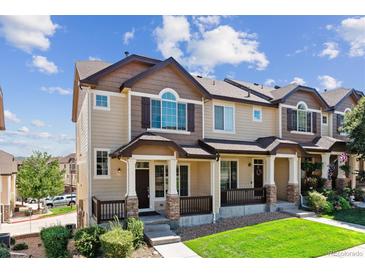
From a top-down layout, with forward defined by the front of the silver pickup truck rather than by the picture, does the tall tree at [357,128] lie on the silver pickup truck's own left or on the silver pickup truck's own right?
on the silver pickup truck's own left

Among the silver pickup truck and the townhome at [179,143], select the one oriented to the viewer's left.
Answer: the silver pickup truck

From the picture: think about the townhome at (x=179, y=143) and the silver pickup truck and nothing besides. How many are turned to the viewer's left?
1

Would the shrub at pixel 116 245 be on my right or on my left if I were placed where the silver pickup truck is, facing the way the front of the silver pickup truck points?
on my left

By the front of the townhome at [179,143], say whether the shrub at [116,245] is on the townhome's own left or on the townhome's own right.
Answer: on the townhome's own right

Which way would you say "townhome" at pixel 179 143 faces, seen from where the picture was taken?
facing the viewer and to the right of the viewer

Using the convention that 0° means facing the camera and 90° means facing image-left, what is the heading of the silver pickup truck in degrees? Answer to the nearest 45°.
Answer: approximately 90°

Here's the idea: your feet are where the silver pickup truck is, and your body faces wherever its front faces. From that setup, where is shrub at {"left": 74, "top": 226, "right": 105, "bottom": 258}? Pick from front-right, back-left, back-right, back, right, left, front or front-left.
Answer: left
